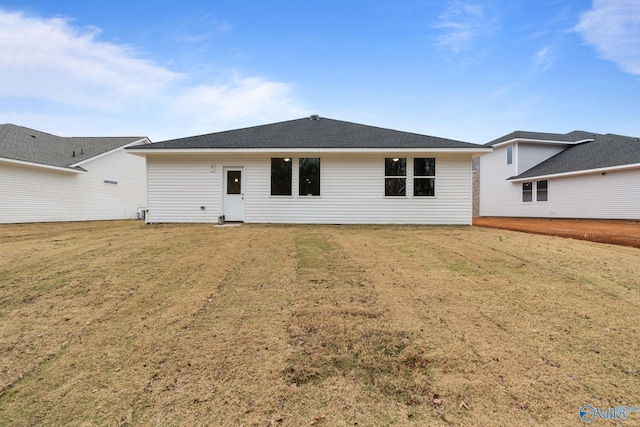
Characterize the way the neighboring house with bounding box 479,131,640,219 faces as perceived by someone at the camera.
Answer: facing away from the viewer and to the left of the viewer

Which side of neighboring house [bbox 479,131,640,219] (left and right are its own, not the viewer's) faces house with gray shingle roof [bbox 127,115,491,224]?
left

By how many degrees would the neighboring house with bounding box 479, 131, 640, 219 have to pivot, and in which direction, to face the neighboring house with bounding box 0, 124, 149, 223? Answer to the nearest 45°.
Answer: approximately 90° to its left

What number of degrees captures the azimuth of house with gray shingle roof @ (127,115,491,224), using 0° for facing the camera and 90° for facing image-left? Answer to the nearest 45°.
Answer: approximately 180°

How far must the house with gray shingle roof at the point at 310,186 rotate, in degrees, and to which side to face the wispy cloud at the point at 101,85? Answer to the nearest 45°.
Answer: approximately 45° to its left
